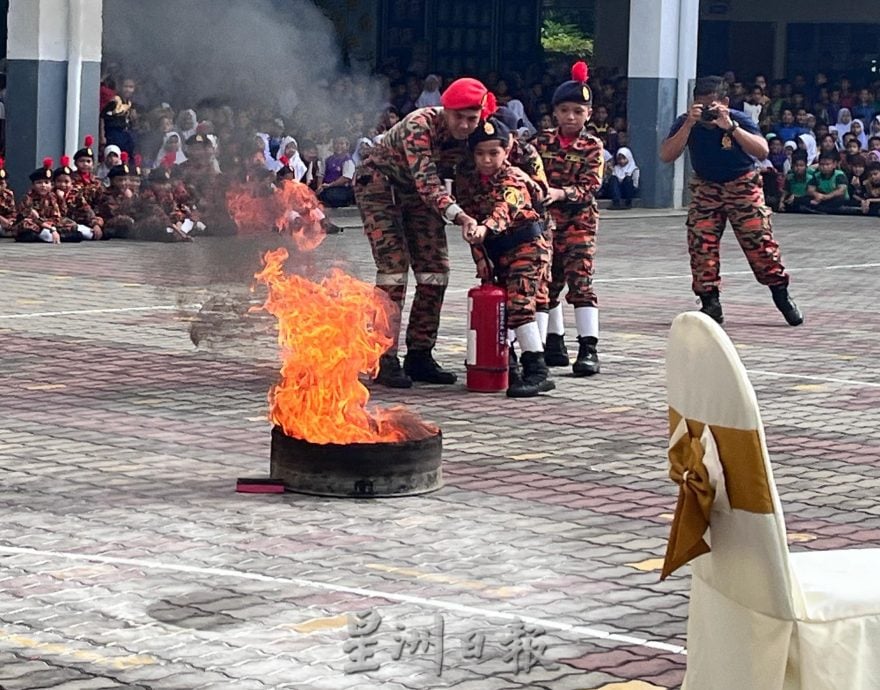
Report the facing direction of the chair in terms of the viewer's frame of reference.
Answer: facing away from the viewer and to the right of the viewer

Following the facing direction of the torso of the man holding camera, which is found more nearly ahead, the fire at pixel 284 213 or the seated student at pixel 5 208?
the fire

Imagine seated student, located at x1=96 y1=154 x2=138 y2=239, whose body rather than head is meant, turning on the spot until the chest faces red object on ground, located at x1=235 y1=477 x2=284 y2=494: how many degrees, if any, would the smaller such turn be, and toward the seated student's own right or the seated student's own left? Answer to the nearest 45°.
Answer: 0° — they already face it

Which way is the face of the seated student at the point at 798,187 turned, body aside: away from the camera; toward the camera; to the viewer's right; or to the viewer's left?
toward the camera

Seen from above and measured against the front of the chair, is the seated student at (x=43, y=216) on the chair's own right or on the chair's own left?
on the chair's own left

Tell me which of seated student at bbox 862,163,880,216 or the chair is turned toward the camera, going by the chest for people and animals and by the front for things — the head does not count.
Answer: the seated student

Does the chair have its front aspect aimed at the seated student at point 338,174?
no

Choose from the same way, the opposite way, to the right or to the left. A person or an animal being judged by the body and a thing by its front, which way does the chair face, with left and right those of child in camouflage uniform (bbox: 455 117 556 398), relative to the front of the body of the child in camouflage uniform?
the opposite way

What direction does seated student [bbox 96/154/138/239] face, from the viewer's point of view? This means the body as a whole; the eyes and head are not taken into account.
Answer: toward the camera

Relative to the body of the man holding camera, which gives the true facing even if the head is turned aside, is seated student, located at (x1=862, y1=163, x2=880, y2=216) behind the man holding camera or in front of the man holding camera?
behind

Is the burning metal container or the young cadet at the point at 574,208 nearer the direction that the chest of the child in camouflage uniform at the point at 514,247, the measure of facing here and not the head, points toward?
the burning metal container

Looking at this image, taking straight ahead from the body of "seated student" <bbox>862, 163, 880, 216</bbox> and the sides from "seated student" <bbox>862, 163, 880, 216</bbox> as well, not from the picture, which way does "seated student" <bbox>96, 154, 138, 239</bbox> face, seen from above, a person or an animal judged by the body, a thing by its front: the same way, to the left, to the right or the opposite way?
the same way

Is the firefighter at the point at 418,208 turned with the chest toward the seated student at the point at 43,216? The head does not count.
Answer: no

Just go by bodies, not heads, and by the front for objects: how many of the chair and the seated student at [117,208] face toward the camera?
1

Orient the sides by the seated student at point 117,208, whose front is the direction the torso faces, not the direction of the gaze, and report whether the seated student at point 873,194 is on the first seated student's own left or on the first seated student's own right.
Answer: on the first seated student's own left

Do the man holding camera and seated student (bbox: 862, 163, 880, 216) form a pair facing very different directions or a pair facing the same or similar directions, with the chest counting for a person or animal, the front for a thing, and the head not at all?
same or similar directions
